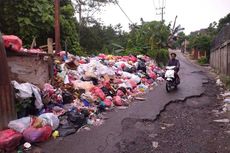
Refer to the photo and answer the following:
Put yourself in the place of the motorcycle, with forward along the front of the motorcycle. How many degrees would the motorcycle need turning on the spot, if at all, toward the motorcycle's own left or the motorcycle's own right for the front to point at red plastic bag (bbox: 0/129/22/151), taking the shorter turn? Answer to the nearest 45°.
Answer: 0° — it already faces it

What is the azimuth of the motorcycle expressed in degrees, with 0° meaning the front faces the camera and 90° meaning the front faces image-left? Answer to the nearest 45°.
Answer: approximately 45°

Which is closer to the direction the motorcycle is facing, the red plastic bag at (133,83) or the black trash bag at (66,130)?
the black trash bag

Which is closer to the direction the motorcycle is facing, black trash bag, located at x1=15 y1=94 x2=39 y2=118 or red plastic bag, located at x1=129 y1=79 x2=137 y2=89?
the black trash bag

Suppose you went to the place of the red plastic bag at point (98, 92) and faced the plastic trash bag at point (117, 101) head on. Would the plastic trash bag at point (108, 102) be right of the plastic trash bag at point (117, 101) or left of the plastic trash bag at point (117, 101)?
right

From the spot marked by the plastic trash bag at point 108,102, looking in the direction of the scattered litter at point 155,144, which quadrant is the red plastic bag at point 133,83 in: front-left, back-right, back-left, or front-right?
back-left

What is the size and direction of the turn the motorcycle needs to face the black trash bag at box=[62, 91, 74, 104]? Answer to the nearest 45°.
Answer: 0° — it already faces it

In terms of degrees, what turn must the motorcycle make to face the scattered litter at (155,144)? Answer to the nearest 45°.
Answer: approximately 45° to its left
